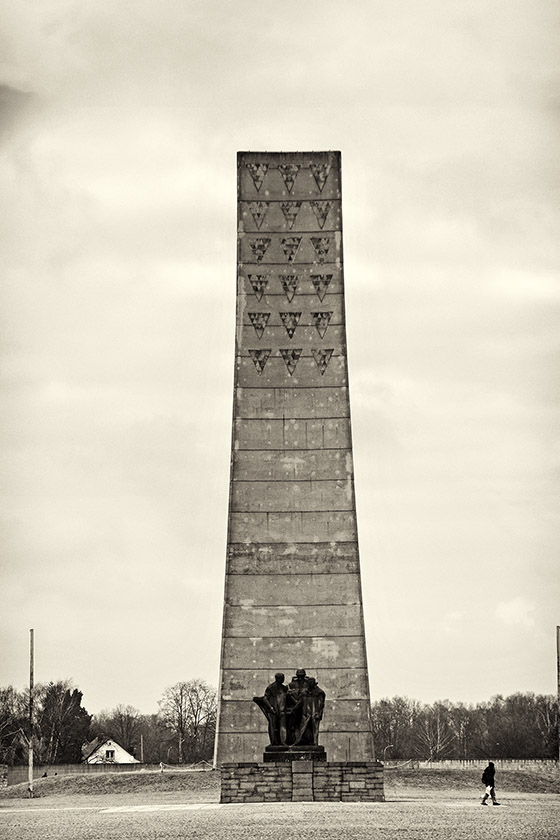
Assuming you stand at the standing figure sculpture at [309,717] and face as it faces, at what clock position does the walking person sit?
The walking person is roughly at 9 o'clock from the standing figure sculpture.

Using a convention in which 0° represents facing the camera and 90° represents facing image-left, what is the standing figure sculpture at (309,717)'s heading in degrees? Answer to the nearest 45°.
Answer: approximately 0°

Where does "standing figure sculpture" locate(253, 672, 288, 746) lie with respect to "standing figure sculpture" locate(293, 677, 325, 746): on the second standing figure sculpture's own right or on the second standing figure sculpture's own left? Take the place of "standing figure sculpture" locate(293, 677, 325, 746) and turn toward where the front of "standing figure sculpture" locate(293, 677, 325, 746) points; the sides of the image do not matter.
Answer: on the second standing figure sculpture's own right
